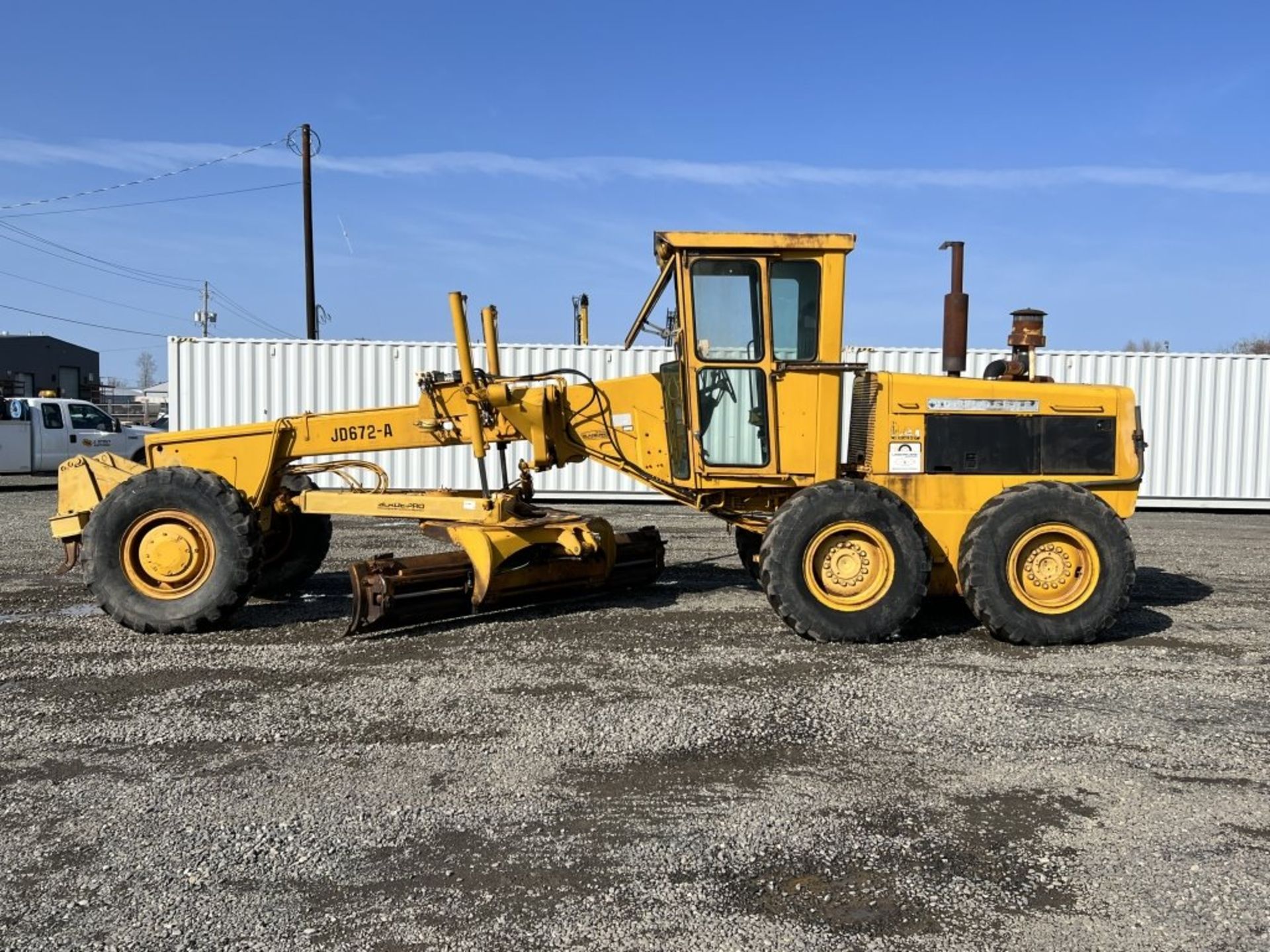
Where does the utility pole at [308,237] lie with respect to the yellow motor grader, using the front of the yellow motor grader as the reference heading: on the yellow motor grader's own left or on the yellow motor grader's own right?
on the yellow motor grader's own right

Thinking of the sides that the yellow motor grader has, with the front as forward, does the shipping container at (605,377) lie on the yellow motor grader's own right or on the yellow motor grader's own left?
on the yellow motor grader's own right

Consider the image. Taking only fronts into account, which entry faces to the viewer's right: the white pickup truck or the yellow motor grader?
the white pickup truck

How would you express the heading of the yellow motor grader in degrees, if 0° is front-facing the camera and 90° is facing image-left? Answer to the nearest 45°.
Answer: approximately 90°

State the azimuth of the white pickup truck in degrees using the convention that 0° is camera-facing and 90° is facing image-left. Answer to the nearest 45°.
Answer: approximately 270°

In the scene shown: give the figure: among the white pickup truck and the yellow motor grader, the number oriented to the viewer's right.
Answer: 1
